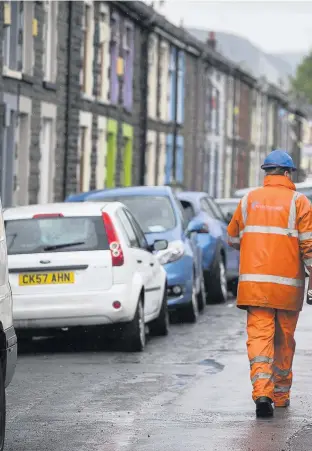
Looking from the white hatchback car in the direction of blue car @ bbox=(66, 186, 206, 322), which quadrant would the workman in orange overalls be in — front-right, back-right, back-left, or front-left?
back-right

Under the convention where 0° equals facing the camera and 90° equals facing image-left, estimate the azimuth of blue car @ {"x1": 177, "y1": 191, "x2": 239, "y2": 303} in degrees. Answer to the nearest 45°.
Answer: approximately 45°

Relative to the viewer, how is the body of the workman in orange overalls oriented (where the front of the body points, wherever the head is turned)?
away from the camera

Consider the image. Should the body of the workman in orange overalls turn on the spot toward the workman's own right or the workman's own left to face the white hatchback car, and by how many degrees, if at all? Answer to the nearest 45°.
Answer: approximately 45° to the workman's own left

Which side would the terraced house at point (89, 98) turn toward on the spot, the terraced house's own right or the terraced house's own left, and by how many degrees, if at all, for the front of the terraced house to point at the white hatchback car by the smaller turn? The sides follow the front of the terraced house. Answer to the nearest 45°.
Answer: approximately 45° to the terraced house's own right

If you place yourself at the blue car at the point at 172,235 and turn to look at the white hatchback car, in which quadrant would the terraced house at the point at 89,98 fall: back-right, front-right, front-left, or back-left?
back-right

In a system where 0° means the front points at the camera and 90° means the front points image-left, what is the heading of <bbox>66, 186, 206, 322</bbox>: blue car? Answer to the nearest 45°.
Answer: approximately 0°

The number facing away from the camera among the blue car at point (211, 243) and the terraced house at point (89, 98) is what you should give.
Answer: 0

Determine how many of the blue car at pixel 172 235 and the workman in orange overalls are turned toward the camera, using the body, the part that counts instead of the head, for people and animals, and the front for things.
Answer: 1
